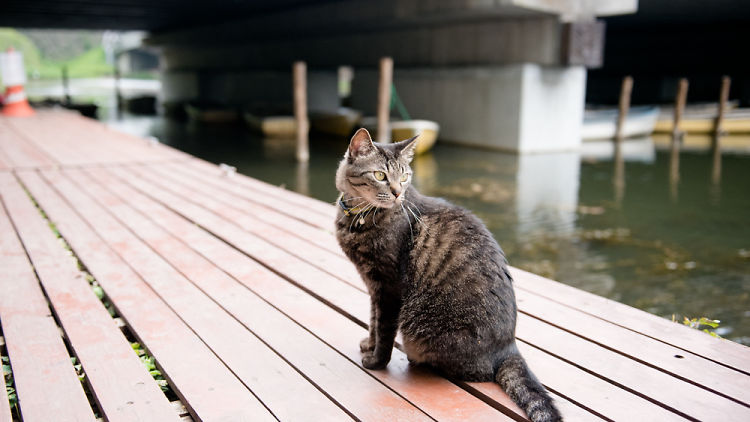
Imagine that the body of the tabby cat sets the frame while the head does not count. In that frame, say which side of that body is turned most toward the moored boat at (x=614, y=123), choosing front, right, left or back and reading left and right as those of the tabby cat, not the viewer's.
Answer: right

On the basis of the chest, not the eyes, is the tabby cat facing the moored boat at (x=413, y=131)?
no

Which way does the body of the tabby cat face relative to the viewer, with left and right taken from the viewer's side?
facing to the left of the viewer
